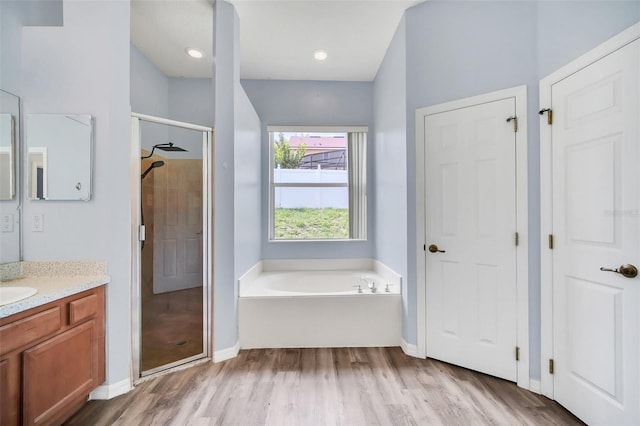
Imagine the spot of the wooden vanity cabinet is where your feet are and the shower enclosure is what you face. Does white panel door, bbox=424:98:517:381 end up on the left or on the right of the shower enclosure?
right

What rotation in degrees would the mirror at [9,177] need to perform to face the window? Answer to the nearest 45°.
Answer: approximately 45° to its left

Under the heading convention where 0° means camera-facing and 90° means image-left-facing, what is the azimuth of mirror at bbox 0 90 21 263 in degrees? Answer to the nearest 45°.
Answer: approximately 315°

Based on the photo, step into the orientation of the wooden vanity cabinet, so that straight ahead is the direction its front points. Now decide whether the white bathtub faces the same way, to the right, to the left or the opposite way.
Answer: to the right

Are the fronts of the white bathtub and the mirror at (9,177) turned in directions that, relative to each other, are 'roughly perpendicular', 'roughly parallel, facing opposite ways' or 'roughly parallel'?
roughly perpendicular

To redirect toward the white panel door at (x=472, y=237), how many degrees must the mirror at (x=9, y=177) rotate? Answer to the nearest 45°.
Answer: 0° — it already faces it

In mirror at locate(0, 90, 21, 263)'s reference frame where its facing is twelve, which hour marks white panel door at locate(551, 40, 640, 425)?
The white panel door is roughly at 12 o'clock from the mirror.
